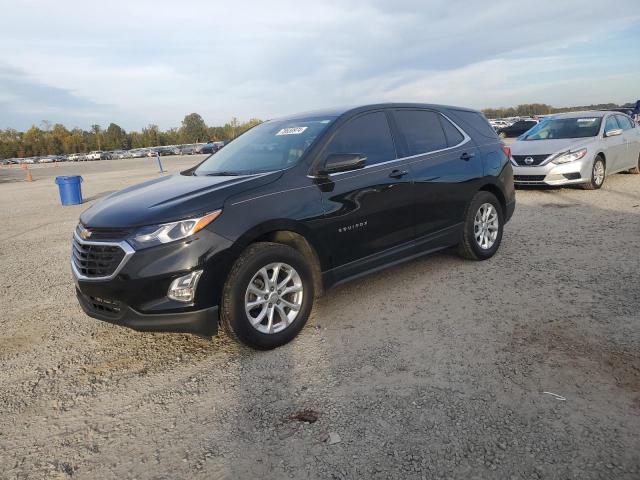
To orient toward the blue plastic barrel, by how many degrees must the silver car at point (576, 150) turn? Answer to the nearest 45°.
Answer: approximately 45° to its right

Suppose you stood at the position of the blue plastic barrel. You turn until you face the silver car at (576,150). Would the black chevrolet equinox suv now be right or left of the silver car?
right

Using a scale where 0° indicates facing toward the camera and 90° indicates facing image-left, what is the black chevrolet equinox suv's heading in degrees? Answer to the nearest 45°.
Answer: approximately 45°

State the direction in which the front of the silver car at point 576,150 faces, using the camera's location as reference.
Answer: facing the viewer and to the left of the viewer

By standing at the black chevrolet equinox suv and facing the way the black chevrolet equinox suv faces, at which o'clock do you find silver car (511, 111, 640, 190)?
The silver car is roughly at 6 o'clock from the black chevrolet equinox suv.

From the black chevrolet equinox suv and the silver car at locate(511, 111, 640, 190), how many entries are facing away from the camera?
0

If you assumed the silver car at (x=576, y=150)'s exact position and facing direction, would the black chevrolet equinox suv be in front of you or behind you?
in front

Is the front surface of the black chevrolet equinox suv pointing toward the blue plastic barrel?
no
